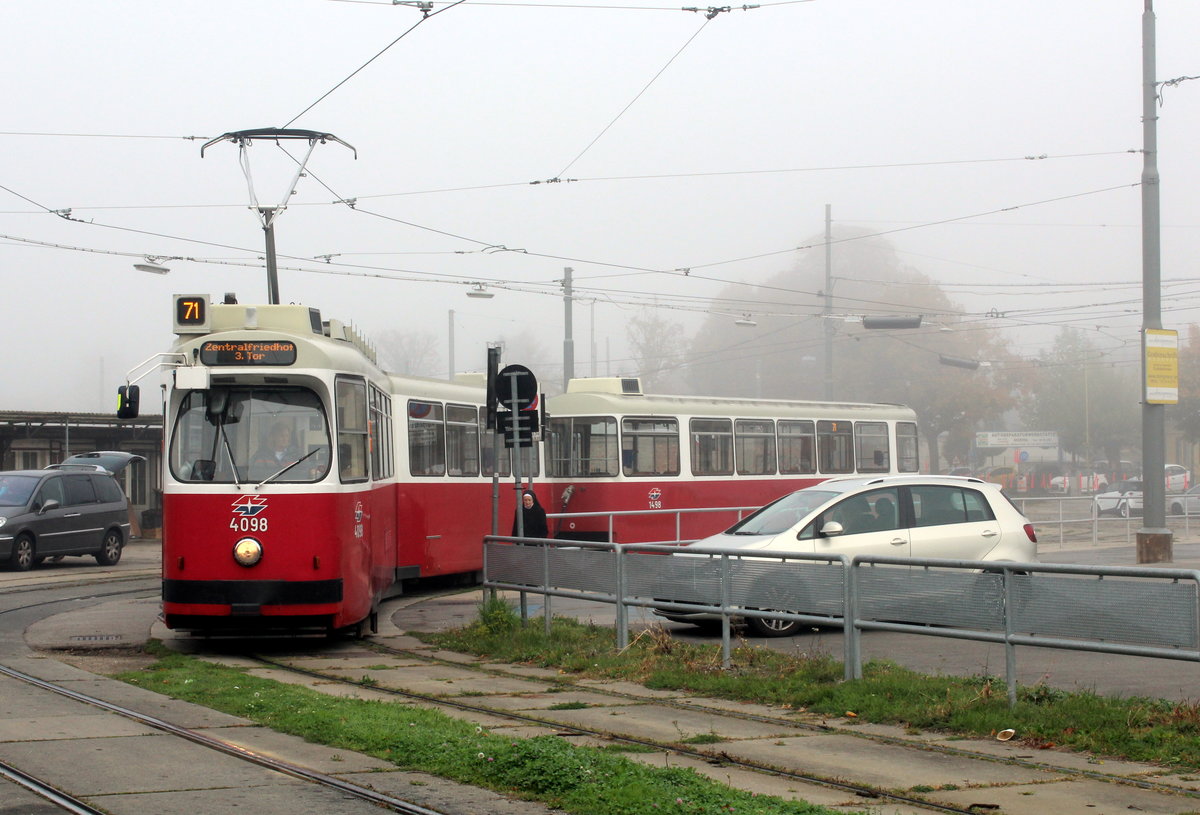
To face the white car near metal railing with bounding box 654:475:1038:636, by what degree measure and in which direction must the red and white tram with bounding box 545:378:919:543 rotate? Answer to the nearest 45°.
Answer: approximately 45° to its left

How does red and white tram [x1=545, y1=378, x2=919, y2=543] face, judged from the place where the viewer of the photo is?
facing the viewer and to the left of the viewer

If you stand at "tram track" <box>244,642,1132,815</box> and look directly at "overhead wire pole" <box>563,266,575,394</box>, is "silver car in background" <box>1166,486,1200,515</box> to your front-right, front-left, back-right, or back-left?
front-right

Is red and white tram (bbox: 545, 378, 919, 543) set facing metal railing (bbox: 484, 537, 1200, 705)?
no

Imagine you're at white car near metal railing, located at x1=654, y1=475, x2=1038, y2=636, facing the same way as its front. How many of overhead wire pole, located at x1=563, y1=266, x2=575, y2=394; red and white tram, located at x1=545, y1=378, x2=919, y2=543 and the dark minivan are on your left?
0

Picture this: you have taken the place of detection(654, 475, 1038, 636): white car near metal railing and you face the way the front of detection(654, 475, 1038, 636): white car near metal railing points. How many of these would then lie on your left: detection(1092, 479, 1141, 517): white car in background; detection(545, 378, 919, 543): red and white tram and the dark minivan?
0

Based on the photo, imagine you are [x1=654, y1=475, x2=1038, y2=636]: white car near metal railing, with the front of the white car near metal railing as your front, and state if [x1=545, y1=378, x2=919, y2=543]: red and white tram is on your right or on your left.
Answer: on your right

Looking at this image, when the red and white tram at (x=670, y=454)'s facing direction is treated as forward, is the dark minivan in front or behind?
in front

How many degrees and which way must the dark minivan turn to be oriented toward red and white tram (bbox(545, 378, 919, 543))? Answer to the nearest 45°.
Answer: approximately 135° to its left

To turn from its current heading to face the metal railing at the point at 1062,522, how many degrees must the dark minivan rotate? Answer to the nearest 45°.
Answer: approximately 135° to its left

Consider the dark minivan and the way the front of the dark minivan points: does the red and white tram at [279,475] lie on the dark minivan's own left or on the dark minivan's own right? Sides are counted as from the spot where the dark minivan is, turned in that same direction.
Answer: on the dark minivan's own left

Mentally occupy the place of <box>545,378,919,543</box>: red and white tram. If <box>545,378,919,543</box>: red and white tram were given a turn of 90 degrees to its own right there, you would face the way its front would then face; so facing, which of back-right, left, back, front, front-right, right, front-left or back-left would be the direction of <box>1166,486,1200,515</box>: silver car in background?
right

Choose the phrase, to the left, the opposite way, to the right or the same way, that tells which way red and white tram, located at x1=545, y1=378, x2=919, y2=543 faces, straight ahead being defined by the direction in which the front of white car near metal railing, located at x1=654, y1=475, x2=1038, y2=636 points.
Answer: the same way

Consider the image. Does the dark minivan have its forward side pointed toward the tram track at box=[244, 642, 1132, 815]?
no

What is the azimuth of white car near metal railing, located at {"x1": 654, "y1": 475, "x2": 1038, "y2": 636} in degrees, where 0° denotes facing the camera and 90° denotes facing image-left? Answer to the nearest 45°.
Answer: approximately 45°

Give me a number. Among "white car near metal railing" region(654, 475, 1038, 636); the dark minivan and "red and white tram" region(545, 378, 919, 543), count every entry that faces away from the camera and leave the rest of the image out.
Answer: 0

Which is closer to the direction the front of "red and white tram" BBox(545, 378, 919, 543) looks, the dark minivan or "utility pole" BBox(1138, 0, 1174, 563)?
the dark minivan

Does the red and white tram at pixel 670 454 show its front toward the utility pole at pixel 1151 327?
no

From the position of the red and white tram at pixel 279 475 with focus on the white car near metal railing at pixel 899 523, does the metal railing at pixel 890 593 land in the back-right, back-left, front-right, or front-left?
front-right
